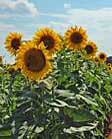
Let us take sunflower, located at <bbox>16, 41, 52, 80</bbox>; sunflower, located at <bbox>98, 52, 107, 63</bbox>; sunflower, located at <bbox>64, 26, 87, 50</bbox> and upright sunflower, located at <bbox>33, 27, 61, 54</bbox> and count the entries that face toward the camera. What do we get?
4

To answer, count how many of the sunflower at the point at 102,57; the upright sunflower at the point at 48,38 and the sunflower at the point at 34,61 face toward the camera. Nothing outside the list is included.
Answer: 3

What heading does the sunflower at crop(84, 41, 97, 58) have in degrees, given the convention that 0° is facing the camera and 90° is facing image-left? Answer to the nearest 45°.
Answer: approximately 45°

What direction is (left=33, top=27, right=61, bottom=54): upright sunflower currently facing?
toward the camera

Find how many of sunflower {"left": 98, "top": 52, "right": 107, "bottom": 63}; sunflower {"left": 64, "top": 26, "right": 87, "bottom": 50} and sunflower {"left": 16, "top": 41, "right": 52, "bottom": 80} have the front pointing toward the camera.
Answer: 3

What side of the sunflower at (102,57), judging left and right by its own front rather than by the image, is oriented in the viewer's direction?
front

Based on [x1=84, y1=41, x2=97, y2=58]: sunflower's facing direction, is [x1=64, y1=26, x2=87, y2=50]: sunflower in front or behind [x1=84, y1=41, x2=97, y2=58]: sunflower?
in front

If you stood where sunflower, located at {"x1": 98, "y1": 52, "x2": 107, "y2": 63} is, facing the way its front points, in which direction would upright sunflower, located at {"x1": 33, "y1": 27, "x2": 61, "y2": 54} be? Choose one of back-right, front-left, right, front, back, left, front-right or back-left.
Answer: front

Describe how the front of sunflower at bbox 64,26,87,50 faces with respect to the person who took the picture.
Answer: facing the viewer

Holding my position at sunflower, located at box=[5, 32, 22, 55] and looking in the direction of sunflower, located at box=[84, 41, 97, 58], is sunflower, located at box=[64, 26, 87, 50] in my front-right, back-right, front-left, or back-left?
front-right
